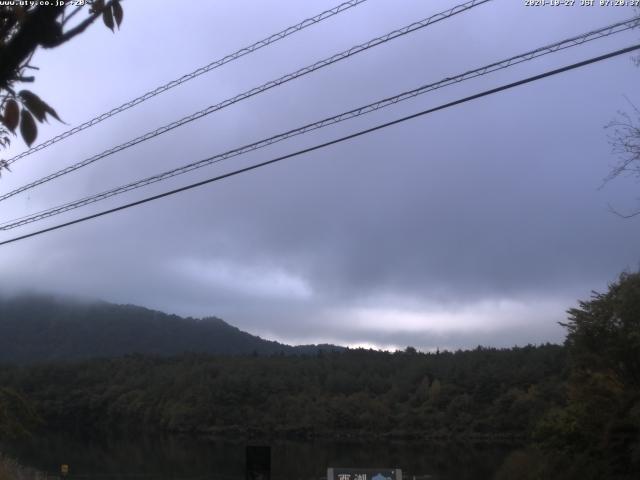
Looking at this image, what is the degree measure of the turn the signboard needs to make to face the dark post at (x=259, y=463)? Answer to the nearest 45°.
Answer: approximately 45° to its right

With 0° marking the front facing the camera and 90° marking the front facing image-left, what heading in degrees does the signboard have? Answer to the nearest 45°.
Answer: approximately 0°
